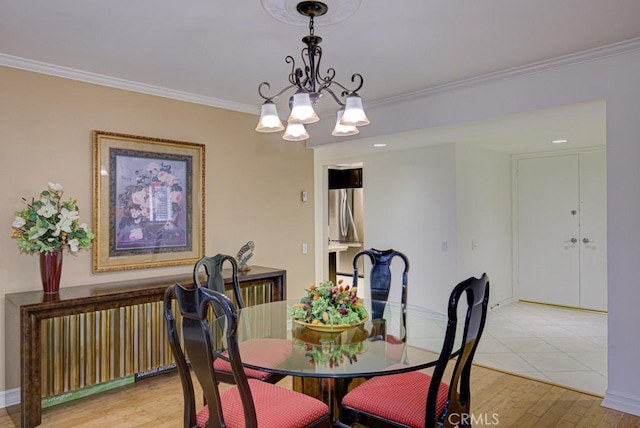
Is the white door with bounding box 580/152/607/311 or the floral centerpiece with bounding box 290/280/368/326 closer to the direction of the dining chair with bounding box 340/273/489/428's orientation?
the floral centerpiece

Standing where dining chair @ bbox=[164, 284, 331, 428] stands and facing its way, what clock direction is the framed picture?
The framed picture is roughly at 10 o'clock from the dining chair.

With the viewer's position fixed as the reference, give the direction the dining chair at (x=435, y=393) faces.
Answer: facing away from the viewer and to the left of the viewer

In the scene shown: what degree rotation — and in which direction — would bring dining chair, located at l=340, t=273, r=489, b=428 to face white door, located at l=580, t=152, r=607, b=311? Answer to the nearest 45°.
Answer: approximately 90° to its right

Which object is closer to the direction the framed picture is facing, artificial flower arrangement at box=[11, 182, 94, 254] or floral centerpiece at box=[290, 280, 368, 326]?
the floral centerpiece

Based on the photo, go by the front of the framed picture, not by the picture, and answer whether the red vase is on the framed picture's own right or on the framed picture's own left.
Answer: on the framed picture's own right

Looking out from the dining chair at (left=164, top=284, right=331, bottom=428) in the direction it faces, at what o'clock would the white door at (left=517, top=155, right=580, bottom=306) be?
The white door is roughly at 12 o'clock from the dining chair.

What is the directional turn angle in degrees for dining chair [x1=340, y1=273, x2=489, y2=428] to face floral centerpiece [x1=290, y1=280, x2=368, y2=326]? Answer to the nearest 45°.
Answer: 0° — it already faces it

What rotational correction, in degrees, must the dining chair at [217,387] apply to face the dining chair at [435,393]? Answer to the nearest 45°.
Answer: approximately 45° to its right

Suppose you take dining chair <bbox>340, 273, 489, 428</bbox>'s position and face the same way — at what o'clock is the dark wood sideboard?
The dark wood sideboard is roughly at 11 o'clock from the dining chair.

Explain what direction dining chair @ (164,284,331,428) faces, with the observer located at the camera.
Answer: facing away from the viewer and to the right of the viewer
